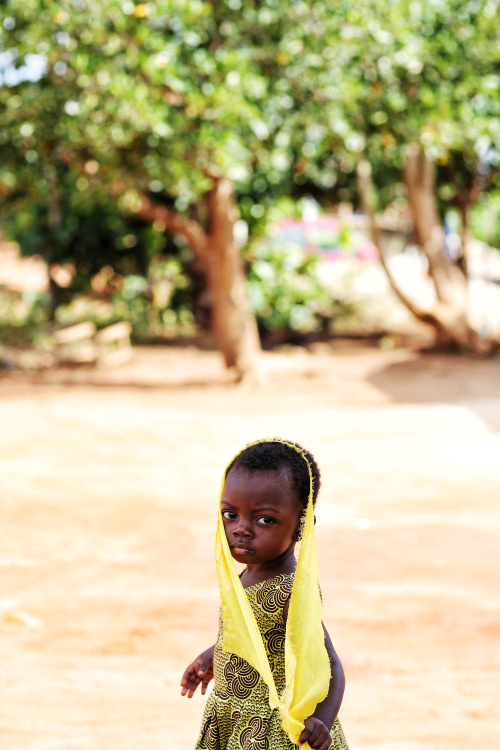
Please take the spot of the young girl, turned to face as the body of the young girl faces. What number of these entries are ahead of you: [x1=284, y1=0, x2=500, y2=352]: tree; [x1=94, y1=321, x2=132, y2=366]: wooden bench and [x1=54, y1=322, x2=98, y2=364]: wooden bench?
0

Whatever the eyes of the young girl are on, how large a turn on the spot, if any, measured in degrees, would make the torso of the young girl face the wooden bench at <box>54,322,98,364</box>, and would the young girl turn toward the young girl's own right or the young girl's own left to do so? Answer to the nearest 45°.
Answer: approximately 135° to the young girl's own right

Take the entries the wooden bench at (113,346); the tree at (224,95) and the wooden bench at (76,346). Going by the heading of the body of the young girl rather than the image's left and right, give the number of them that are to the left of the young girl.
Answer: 0

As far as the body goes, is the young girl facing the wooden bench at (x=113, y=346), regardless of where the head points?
no

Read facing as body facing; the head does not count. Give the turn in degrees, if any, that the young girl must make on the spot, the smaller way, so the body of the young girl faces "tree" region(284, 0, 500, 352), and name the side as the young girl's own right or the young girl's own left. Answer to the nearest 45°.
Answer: approximately 135° to the young girl's own right

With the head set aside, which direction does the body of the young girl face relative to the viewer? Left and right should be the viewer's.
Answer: facing the viewer and to the left of the viewer

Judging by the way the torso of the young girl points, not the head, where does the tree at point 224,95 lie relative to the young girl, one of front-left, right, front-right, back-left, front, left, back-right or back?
back-right

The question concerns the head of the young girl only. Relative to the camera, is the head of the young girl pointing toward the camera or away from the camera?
toward the camera
